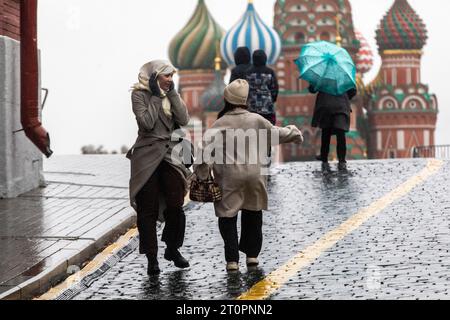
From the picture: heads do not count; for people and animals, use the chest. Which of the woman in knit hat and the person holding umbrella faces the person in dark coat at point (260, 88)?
the woman in knit hat

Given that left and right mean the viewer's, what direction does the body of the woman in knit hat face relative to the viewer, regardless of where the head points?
facing away from the viewer

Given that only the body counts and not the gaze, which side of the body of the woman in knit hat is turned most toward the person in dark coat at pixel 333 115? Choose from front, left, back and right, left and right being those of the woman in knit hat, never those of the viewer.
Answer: front

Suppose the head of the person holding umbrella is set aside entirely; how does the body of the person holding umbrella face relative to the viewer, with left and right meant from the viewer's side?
facing away from the viewer

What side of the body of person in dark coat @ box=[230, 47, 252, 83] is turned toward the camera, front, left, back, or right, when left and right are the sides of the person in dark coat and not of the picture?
back

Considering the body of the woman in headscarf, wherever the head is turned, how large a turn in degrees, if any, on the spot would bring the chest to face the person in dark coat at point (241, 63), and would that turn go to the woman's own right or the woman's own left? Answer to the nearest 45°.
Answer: approximately 135° to the woman's own left

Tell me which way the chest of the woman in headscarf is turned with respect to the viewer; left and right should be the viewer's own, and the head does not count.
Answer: facing the viewer and to the right of the viewer

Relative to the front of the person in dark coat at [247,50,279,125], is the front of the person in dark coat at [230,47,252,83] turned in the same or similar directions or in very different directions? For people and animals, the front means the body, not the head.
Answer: same or similar directions

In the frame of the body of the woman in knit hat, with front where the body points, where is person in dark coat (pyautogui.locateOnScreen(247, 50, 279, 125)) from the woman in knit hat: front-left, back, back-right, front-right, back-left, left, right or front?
front

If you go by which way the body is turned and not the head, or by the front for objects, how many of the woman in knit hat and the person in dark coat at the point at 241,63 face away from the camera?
2

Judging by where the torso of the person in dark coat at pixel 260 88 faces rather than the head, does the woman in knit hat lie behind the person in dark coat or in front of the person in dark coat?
behind

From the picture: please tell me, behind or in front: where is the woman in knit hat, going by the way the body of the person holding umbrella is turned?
behind

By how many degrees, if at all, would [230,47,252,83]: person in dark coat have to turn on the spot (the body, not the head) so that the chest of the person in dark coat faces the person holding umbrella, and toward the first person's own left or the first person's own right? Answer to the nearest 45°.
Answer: approximately 45° to the first person's own right

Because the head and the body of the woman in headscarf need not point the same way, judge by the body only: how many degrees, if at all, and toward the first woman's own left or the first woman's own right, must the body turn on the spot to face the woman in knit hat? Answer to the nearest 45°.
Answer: approximately 45° to the first woman's own left

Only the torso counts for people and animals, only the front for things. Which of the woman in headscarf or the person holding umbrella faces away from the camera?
the person holding umbrella

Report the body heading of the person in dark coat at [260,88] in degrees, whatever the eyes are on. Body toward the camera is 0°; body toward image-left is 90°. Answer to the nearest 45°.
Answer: approximately 180°
